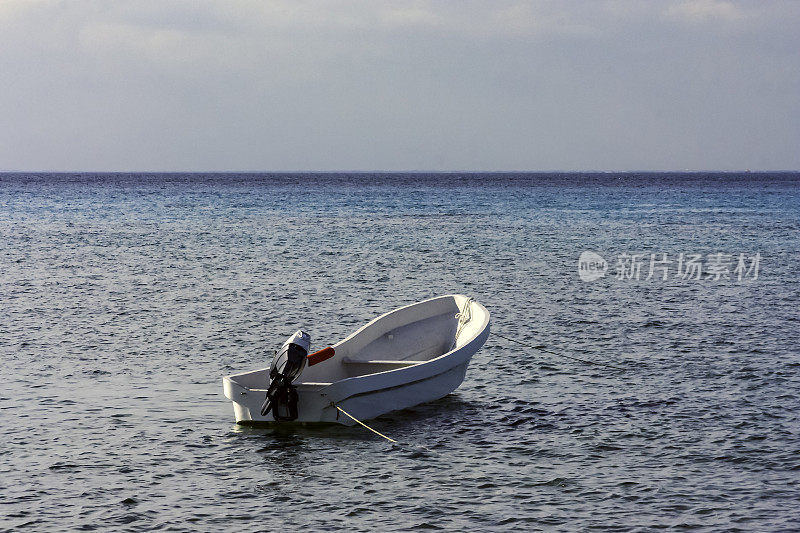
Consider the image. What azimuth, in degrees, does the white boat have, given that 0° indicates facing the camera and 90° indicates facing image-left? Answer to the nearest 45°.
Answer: approximately 225°
